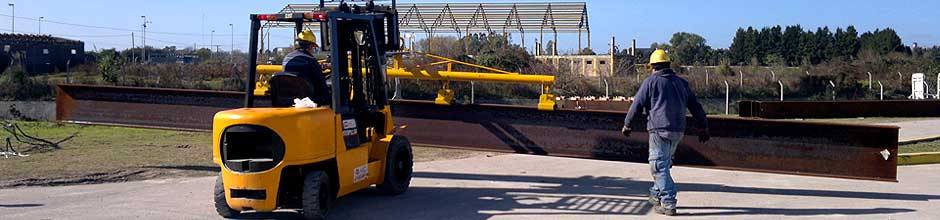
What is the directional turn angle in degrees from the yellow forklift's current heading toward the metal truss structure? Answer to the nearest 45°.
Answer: approximately 45° to its left

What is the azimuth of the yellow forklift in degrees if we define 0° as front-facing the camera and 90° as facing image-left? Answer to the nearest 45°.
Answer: approximately 225°

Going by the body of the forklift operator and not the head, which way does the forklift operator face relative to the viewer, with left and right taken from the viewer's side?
facing away from the viewer and to the right of the viewer

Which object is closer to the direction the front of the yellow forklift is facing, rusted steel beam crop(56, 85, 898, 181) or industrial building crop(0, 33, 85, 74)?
the rusted steel beam

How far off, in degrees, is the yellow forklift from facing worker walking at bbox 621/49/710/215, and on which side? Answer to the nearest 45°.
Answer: approximately 45° to its right

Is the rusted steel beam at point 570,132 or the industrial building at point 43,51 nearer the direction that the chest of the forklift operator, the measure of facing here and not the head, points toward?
the rusted steel beam

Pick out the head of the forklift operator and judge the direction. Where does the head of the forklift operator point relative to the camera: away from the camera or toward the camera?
away from the camera
